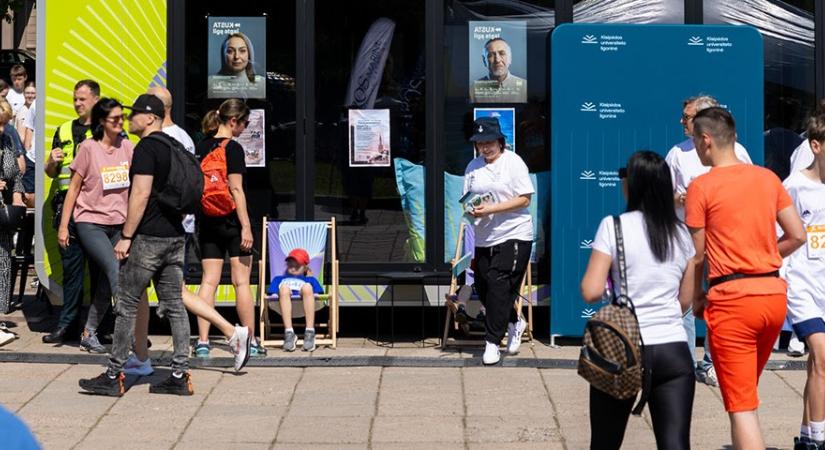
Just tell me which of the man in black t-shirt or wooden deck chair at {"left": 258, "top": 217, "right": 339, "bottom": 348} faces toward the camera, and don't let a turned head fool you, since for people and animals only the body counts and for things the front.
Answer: the wooden deck chair

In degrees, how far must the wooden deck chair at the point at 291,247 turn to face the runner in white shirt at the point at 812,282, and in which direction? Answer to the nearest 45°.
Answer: approximately 45° to its left

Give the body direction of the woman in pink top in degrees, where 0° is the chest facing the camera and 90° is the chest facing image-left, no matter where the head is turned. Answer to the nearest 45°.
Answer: approximately 315°

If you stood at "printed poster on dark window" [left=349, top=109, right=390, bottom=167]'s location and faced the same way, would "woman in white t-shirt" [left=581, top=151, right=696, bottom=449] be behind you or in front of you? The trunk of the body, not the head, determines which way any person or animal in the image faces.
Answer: in front

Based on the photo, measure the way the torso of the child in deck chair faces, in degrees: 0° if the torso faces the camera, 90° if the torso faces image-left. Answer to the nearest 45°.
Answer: approximately 0°

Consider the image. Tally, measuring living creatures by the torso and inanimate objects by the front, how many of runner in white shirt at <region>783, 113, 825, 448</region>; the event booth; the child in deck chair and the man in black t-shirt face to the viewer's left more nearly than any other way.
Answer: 1

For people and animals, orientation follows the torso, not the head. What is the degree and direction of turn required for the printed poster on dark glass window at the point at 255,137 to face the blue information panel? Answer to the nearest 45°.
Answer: approximately 90° to its left

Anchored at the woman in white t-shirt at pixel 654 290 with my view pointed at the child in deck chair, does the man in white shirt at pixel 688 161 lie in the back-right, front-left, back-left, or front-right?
front-right

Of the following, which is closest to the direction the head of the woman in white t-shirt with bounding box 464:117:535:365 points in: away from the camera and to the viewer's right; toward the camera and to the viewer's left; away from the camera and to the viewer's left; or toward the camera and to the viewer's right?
toward the camera and to the viewer's left

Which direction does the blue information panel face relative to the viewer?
toward the camera

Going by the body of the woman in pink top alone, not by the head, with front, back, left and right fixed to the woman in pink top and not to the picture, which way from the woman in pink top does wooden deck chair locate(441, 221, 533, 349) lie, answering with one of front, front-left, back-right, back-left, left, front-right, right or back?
front-left

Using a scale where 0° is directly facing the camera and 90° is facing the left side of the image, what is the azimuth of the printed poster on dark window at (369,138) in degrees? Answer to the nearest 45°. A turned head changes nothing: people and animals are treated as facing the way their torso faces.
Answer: approximately 0°
